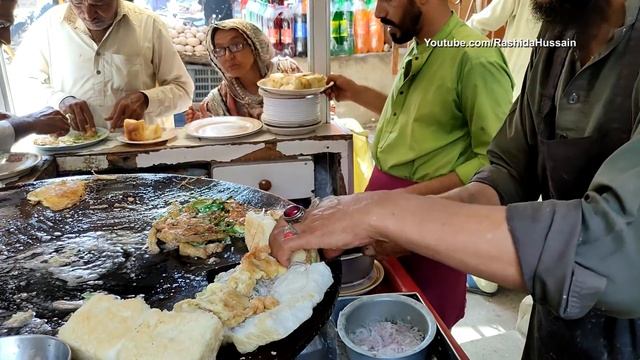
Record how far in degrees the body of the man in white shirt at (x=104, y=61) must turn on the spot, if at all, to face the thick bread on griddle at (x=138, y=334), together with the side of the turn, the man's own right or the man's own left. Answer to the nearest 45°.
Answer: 0° — they already face it

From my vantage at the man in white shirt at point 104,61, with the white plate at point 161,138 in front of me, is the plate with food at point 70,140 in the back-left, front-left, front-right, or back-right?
front-right

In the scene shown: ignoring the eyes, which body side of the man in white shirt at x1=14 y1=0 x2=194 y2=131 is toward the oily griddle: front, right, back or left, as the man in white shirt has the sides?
front

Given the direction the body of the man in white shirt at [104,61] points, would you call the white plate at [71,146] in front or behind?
in front

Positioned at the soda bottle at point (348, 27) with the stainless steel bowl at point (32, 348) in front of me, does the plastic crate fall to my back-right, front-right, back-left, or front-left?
front-right

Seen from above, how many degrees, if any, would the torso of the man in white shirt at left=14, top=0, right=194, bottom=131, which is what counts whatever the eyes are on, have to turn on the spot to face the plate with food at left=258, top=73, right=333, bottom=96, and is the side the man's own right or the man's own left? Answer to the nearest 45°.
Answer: approximately 45° to the man's own left

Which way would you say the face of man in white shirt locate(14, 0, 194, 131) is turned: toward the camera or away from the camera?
toward the camera

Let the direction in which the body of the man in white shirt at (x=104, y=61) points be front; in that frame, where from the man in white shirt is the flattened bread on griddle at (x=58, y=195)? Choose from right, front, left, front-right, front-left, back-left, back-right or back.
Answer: front

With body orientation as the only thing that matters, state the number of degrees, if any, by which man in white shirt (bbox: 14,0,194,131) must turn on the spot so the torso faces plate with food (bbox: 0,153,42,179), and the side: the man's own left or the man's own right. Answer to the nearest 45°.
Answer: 0° — they already face it

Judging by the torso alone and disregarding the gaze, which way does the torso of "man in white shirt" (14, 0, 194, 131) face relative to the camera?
toward the camera

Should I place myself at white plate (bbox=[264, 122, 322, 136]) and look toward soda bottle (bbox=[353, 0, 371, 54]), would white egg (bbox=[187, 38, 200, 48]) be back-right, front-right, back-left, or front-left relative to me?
front-left

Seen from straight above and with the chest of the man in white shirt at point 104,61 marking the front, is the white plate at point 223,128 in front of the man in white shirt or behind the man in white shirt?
in front

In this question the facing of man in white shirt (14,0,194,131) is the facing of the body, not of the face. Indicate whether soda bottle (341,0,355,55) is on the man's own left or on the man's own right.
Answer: on the man's own left

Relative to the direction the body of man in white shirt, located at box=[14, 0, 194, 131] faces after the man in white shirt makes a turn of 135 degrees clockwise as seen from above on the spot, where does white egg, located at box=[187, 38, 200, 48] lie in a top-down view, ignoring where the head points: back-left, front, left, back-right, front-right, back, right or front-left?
right

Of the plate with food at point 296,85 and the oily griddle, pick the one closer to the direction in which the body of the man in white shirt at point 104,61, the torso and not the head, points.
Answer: the oily griddle

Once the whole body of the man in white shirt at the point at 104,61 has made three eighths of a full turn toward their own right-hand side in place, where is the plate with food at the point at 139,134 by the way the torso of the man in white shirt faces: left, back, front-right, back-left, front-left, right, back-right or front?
back-left

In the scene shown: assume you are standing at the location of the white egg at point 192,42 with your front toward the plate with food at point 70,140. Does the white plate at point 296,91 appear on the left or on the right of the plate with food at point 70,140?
left

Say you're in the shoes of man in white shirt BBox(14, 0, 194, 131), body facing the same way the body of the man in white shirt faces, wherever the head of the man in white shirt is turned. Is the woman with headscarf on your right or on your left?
on your left

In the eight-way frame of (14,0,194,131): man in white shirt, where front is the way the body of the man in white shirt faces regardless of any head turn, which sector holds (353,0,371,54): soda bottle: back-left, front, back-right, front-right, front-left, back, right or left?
back-left

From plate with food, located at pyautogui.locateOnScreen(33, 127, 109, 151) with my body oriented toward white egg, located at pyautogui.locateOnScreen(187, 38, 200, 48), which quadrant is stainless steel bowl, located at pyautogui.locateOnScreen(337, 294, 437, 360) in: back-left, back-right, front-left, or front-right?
back-right

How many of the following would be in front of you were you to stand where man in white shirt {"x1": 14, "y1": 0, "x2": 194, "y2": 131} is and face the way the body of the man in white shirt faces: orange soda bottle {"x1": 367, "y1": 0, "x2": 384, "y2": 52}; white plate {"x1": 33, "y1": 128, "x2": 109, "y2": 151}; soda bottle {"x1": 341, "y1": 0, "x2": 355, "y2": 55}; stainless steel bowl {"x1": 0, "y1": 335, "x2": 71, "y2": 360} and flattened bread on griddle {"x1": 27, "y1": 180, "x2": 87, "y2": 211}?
3

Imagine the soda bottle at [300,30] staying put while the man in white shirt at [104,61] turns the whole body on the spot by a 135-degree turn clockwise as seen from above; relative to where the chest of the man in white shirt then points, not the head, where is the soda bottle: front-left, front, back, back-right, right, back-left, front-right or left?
back-right
